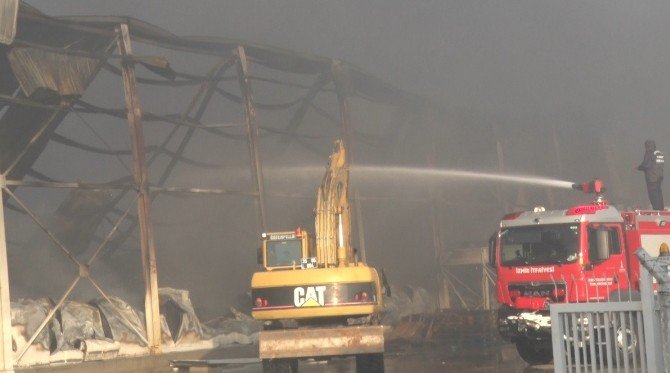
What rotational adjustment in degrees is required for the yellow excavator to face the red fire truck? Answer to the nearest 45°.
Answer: approximately 45° to its right

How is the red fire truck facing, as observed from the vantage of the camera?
facing the viewer and to the left of the viewer

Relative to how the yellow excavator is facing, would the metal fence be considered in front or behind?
behind

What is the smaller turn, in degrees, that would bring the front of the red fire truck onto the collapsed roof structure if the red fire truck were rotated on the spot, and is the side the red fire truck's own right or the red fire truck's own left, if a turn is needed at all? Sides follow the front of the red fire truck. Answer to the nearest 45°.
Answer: approximately 45° to the red fire truck's own right

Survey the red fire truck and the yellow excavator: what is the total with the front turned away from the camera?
1

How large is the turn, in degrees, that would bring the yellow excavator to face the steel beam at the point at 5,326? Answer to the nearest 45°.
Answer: approximately 45° to its left

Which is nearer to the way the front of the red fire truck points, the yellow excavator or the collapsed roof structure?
the yellow excavator

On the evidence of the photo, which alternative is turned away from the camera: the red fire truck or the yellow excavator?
the yellow excavator

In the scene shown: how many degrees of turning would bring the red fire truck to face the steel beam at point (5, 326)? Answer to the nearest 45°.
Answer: approximately 45° to its right

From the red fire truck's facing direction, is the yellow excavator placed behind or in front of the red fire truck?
in front

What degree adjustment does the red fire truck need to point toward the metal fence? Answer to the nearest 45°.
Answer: approximately 45° to its left

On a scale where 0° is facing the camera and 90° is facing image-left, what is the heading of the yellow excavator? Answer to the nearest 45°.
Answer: approximately 180°
